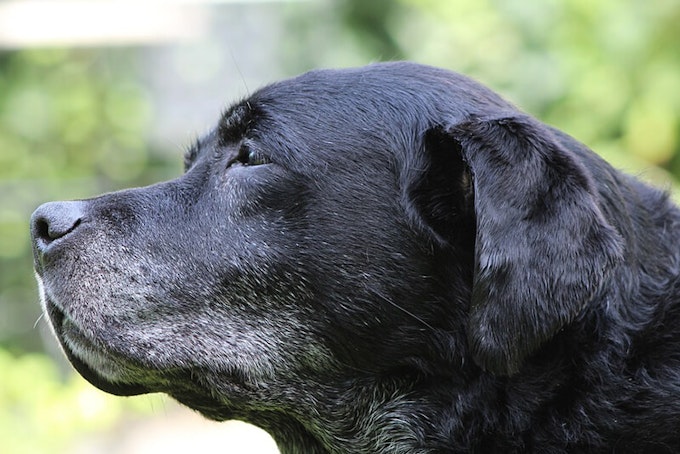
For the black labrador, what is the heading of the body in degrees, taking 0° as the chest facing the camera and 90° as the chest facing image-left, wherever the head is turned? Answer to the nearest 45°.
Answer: approximately 90°
